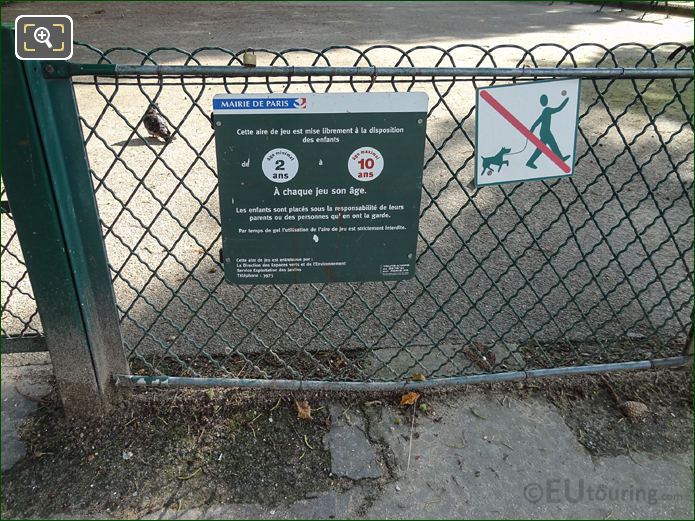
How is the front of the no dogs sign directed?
toward the camera

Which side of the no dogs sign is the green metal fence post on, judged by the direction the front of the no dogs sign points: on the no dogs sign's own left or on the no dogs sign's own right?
on the no dogs sign's own right

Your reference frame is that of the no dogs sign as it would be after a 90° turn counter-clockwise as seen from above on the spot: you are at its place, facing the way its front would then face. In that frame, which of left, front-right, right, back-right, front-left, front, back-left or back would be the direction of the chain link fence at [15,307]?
back
